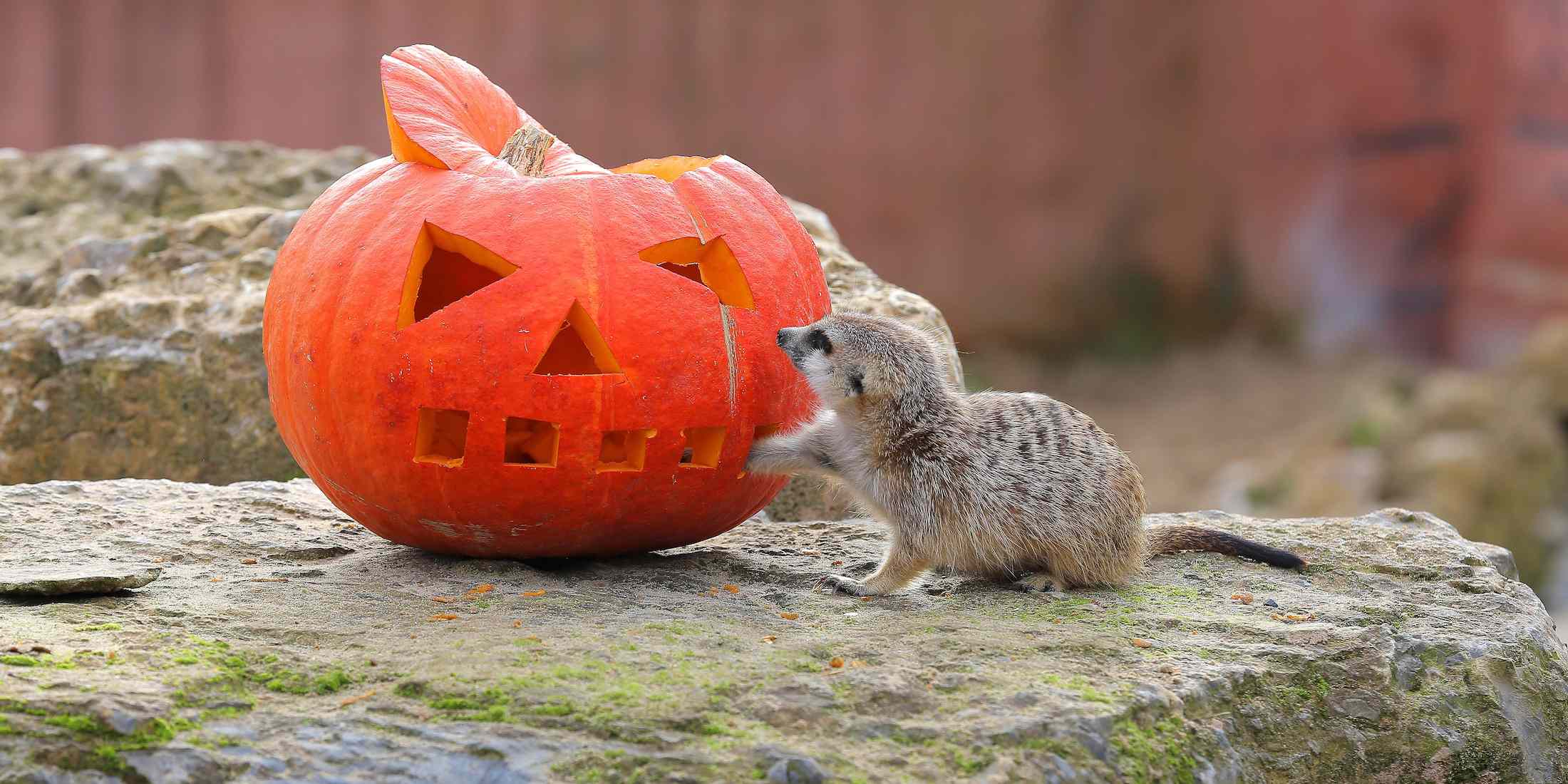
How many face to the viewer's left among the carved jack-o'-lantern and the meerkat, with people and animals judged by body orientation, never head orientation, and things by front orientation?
1

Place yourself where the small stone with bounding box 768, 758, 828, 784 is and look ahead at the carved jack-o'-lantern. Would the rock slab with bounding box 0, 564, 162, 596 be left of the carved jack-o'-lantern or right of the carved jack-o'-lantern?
left

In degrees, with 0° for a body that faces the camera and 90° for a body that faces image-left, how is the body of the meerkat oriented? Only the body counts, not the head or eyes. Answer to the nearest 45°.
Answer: approximately 90°

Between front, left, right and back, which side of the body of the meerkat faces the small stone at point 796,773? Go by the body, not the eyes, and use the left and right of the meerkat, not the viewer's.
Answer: left

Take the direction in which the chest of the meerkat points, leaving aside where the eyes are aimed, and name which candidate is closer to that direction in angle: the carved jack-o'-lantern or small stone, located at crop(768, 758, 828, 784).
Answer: the carved jack-o'-lantern

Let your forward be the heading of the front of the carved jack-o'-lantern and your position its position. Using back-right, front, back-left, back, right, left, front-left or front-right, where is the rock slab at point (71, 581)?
right

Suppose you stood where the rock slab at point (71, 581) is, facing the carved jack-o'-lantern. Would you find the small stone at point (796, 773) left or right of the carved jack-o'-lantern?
right

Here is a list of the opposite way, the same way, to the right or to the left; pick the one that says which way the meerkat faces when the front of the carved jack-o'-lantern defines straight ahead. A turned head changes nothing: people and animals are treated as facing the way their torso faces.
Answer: to the right

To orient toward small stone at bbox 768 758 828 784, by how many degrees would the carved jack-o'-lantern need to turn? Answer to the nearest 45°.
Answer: approximately 45° to its left

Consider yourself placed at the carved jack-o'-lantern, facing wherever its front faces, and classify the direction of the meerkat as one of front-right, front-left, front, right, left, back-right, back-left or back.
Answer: left

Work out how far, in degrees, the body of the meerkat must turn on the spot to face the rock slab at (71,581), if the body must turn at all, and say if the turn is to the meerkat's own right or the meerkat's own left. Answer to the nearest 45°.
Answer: approximately 45° to the meerkat's own left
